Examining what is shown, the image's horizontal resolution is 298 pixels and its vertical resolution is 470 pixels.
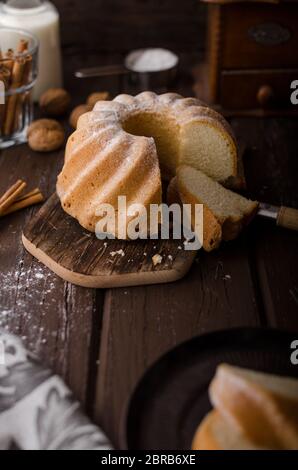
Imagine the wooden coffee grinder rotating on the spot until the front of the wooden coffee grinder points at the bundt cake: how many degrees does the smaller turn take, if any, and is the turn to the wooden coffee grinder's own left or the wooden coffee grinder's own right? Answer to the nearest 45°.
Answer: approximately 45° to the wooden coffee grinder's own right

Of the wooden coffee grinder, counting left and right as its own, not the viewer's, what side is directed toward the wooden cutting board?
front

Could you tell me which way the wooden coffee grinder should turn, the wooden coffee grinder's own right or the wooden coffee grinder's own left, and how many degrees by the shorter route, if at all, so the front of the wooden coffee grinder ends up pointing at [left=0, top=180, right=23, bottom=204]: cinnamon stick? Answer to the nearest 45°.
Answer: approximately 45° to the wooden coffee grinder's own right

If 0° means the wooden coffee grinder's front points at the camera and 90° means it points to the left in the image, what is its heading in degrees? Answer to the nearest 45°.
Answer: approximately 0°

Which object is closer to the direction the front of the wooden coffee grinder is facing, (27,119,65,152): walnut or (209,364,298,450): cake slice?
the cake slice

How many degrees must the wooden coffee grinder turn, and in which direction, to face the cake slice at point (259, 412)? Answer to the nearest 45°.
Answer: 0° — it already faces it

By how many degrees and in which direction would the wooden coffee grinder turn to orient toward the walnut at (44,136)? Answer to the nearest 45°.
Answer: approximately 45° to its right

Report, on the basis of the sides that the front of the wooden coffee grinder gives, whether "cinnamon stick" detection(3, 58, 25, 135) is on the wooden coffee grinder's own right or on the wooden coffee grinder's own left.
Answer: on the wooden coffee grinder's own right

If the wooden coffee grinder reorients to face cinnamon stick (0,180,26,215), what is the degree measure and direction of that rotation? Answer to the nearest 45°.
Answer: approximately 45° to its right

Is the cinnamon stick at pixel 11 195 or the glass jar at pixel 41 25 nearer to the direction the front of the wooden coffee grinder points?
the cinnamon stick
